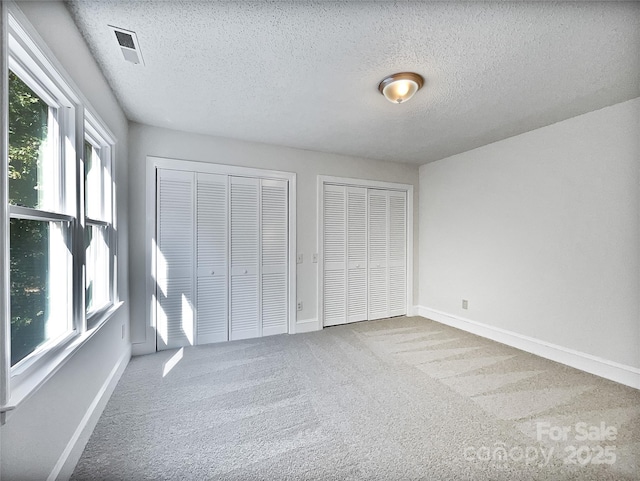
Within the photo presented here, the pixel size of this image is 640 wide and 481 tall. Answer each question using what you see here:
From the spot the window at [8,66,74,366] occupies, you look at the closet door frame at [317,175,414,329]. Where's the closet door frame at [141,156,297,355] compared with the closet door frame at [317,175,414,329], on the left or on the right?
left

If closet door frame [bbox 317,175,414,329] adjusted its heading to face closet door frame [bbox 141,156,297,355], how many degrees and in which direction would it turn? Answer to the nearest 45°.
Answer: approximately 90° to its right

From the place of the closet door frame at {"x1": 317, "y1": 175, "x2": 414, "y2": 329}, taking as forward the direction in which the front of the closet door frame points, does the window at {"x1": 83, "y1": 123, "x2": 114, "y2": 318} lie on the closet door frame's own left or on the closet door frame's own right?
on the closet door frame's own right

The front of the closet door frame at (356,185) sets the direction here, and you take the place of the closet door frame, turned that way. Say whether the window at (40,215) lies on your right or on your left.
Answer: on your right

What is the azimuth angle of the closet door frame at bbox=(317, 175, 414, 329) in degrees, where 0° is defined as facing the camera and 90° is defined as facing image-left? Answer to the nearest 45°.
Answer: approximately 315°

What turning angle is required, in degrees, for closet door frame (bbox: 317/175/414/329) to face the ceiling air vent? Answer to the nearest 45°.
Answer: approximately 90° to its right

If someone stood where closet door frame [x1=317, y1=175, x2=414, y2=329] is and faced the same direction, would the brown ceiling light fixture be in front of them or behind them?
in front

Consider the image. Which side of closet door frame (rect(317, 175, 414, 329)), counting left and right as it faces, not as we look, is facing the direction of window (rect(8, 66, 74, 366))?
right
